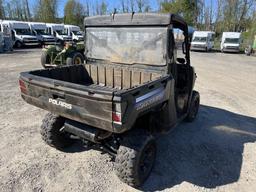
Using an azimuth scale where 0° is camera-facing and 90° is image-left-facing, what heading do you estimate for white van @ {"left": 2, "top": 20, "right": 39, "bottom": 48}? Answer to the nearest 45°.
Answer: approximately 315°

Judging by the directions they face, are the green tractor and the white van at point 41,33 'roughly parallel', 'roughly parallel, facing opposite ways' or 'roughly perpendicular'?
roughly perpendicular

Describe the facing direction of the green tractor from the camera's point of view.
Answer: facing away from the viewer and to the right of the viewer

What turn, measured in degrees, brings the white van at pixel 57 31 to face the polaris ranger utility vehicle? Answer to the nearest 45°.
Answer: approximately 45° to its right

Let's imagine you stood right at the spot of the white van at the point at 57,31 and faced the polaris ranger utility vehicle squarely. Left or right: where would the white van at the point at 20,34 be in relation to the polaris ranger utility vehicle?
right

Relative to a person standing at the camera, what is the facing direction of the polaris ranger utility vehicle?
facing away from the viewer and to the right of the viewer

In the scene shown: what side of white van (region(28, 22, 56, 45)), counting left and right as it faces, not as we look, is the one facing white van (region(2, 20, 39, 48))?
right

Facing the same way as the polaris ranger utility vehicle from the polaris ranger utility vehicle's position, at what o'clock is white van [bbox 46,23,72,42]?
The white van is roughly at 10 o'clock from the polaris ranger utility vehicle.

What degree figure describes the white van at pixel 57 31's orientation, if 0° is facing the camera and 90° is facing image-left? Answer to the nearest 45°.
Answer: approximately 315°

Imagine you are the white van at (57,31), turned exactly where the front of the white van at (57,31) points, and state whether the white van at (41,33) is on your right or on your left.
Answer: on your right

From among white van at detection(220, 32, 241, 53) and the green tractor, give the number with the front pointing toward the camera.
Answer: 1
